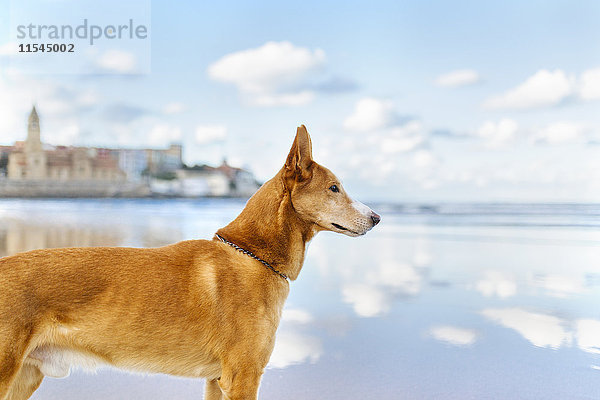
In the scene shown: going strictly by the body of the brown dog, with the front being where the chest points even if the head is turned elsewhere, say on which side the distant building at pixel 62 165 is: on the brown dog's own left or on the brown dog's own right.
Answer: on the brown dog's own left

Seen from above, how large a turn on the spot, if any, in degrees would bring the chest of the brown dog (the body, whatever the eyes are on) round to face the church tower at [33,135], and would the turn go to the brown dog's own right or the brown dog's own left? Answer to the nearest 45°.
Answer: approximately 90° to the brown dog's own left

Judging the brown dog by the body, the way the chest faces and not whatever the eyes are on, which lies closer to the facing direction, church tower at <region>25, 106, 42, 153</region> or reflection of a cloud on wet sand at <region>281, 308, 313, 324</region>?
the reflection of a cloud on wet sand

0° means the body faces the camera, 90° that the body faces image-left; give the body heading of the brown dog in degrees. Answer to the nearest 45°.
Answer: approximately 270°

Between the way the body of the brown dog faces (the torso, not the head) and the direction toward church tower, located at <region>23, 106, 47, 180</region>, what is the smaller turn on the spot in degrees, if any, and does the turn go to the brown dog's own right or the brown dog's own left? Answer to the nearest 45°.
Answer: approximately 90° to the brown dog's own left

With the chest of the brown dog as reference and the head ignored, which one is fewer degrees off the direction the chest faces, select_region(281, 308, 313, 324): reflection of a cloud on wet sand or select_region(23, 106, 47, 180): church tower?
the reflection of a cloud on wet sand
